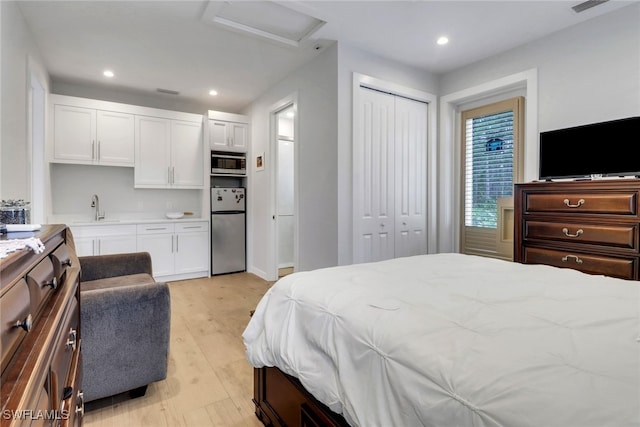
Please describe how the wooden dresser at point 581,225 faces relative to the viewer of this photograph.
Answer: facing the viewer and to the left of the viewer

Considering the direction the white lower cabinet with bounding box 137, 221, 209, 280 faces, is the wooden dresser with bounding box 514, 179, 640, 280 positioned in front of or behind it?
in front

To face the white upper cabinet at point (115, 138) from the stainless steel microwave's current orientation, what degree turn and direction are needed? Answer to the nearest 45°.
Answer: approximately 90° to its right

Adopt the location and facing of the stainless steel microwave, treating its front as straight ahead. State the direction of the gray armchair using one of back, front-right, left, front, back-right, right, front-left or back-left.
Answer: front

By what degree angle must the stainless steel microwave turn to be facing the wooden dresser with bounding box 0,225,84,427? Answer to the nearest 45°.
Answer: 0° — it already faces it

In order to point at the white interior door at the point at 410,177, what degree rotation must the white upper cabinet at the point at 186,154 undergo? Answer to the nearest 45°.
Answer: approximately 45° to its left

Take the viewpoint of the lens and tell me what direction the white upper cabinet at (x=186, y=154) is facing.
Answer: facing the viewer

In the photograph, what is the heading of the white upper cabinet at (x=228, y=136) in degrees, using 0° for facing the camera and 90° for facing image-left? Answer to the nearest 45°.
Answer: approximately 0°

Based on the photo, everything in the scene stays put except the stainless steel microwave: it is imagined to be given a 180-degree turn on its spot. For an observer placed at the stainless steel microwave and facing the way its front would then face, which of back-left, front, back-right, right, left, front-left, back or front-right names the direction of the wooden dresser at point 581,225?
back-right

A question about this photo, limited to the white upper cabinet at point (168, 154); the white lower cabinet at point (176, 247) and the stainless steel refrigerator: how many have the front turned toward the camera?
3

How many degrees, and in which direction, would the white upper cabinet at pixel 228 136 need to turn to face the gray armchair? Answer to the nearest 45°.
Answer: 0° — it already faces it

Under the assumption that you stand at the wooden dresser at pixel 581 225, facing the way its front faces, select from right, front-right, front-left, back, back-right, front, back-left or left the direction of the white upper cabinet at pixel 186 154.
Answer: front-right
